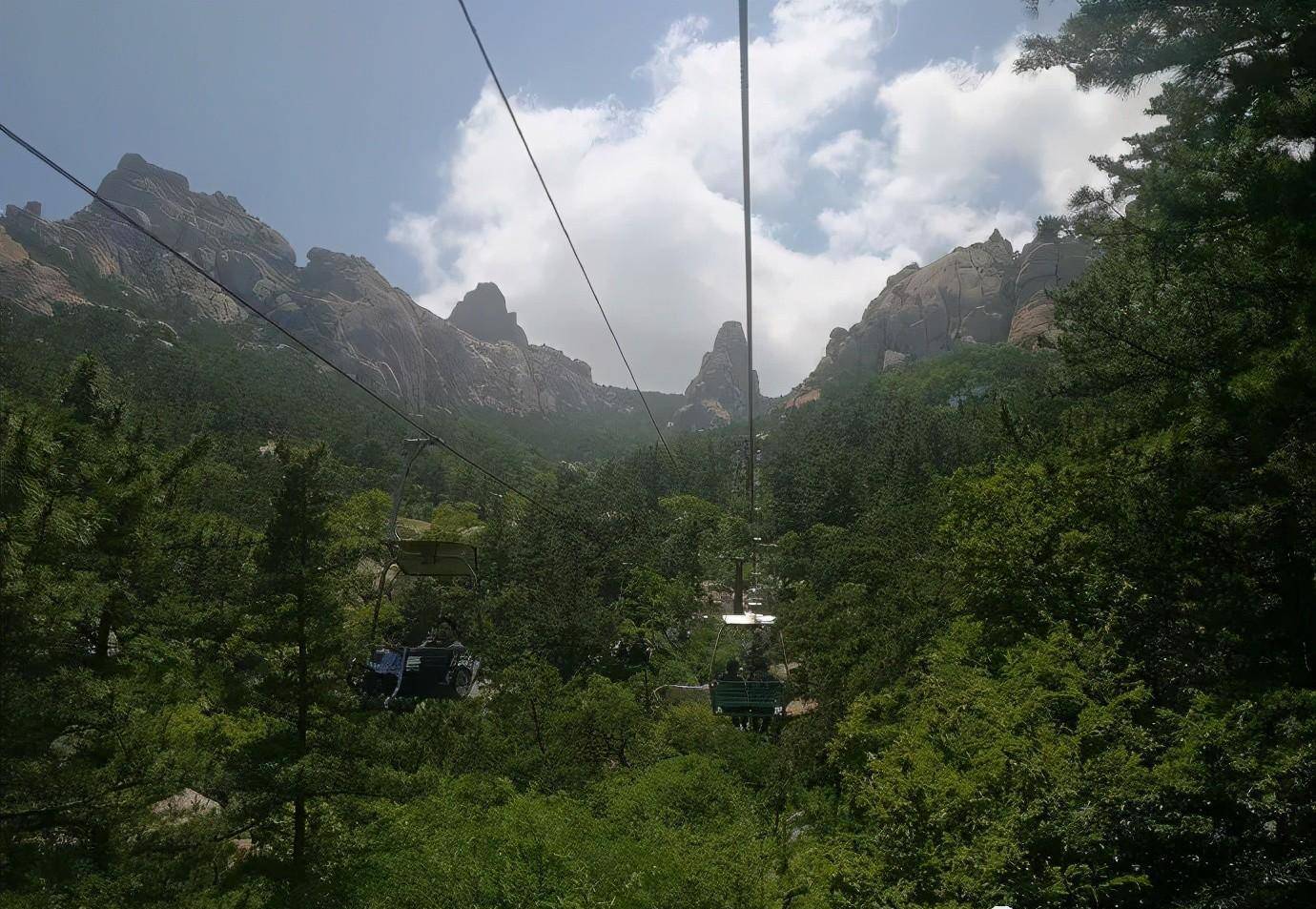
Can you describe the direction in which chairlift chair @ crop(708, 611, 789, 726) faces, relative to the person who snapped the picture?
facing away from the viewer
